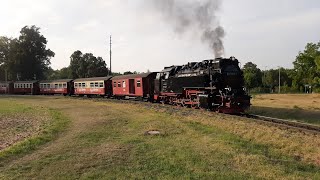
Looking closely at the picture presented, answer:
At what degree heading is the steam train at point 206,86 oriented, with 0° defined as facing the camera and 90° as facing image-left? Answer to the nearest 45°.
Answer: approximately 315°
